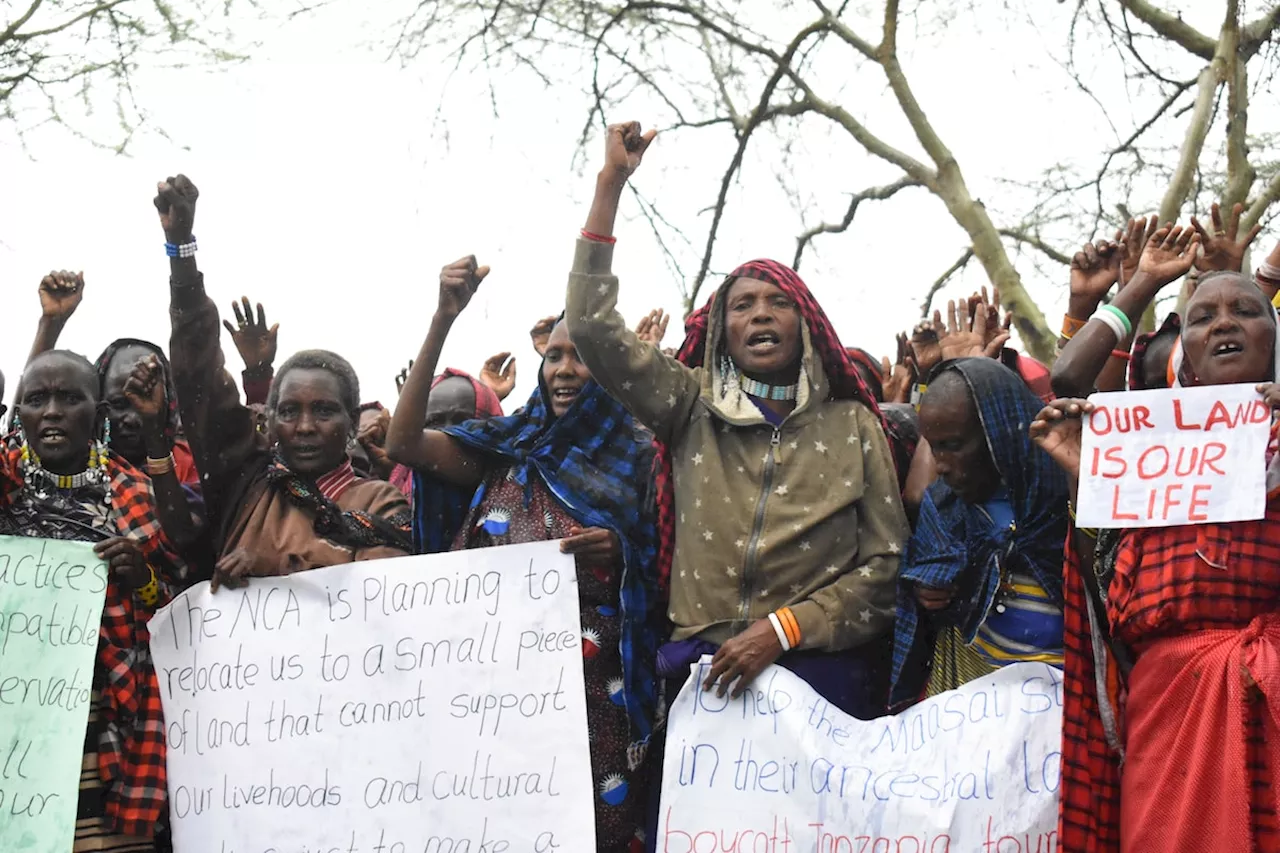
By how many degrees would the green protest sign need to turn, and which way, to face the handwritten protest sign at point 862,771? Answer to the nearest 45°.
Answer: approximately 45° to its left

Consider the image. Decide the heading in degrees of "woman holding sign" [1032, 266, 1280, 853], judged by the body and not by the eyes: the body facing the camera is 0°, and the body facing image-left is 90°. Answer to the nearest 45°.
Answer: approximately 0°

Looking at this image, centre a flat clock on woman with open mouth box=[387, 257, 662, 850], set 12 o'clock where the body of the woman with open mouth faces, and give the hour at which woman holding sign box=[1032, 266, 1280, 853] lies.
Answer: The woman holding sign is roughly at 10 o'clock from the woman with open mouth.

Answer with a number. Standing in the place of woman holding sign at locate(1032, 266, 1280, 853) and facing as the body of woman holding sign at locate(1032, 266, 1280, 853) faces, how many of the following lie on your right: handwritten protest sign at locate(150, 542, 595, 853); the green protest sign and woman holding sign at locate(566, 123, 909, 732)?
3

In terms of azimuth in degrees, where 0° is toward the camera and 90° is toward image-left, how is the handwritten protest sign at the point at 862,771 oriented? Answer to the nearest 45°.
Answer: approximately 0°

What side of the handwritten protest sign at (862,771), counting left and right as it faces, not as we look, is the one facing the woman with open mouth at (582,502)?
right

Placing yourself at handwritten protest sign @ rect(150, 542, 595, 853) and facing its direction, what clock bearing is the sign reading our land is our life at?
The sign reading our land is our life is roughly at 10 o'clock from the handwritten protest sign.

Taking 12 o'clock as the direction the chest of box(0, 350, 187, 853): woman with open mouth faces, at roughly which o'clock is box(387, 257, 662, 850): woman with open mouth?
box(387, 257, 662, 850): woman with open mouth is roughly at 10 o'clock from box(0, 350, 187, 853): woman with open mouth.
